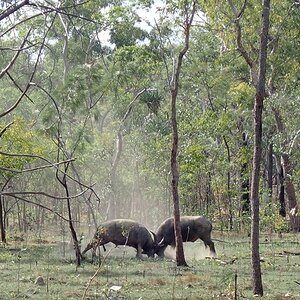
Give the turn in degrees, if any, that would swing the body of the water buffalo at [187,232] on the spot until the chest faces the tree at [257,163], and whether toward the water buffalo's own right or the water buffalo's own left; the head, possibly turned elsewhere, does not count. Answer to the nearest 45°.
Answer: approximately 90° to the water buffalo's own left

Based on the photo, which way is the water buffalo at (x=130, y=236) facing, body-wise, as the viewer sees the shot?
to the viewer's right

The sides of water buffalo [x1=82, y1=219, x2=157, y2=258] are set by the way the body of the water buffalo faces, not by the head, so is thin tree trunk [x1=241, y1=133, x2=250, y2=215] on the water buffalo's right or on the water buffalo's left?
on the water buffalo's left

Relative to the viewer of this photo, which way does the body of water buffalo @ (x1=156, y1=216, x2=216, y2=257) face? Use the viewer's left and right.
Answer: facing to the left of the viewer

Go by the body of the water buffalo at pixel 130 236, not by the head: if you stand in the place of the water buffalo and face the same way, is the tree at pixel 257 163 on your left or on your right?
on your right

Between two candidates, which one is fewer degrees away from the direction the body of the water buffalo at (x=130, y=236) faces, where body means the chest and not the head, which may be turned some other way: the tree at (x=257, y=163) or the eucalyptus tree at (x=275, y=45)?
the eucalyptus tree
